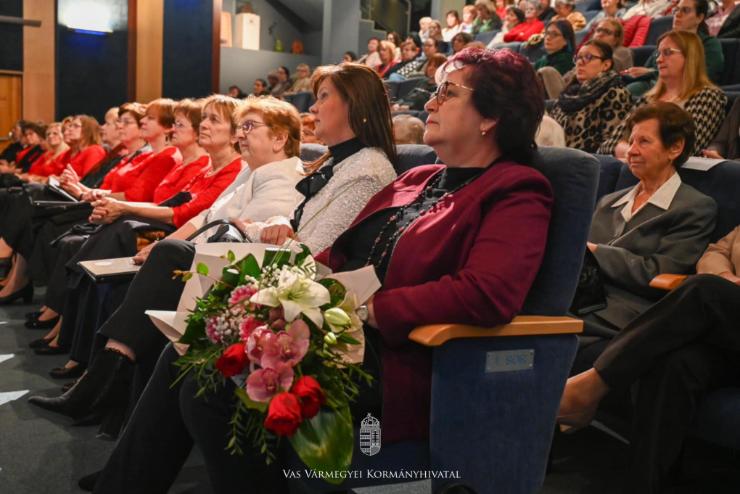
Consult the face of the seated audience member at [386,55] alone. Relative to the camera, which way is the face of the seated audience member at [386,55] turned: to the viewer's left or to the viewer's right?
to the viewer's left

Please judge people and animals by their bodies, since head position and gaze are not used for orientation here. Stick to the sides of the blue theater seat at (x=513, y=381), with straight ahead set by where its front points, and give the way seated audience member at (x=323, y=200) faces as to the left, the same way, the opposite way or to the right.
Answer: the same way

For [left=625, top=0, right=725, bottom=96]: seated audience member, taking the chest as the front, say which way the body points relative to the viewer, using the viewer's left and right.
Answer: facing the viewer and to the left of the viewer

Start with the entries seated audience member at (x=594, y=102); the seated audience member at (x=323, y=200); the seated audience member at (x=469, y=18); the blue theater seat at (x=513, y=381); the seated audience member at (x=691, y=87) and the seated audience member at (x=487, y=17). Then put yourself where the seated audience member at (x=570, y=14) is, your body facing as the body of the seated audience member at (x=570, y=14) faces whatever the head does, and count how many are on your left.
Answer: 4

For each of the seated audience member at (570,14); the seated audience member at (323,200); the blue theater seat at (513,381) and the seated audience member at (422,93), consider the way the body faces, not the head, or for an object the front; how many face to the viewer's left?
4

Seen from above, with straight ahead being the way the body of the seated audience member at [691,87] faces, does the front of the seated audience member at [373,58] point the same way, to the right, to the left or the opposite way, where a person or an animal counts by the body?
the same way

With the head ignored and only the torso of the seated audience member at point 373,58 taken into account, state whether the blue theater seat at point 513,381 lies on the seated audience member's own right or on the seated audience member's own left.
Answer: on the seated audience member's own left

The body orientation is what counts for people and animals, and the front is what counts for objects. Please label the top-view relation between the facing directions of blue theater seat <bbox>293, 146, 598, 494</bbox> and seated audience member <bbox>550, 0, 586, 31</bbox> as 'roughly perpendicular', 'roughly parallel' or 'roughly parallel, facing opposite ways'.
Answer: roughly parallel

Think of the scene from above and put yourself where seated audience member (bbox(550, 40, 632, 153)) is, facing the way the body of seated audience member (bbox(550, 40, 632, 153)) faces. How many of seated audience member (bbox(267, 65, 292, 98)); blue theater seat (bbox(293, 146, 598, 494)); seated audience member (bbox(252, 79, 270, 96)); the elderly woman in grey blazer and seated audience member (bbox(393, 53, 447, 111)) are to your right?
3

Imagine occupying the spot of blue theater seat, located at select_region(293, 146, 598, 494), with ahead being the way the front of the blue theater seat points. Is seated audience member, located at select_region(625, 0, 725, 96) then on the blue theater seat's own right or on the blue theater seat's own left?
on the blue theater seat's own right

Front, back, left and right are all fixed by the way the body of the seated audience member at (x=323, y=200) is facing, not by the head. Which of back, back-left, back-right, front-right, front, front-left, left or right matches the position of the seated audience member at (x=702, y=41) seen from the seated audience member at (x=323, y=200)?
back-right

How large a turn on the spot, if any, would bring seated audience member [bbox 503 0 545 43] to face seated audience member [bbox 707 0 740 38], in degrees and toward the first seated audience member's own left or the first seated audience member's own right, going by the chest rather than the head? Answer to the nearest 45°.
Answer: approximately 90° to the first seated audience member's own left

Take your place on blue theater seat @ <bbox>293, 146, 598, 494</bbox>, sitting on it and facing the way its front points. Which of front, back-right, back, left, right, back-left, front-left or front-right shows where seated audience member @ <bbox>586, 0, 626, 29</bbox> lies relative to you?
right

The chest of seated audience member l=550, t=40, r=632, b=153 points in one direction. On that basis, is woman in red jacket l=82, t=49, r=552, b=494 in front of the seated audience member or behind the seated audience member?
in front

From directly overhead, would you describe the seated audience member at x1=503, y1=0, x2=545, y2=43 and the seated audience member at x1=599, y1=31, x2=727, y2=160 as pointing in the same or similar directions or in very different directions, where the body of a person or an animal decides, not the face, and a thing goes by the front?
same or similar directions

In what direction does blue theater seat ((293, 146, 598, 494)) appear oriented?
to the viewer's left

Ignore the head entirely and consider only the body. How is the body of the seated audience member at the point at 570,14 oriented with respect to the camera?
to the viewer's left

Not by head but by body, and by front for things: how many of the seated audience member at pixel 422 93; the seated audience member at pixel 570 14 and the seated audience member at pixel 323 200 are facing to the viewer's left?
3

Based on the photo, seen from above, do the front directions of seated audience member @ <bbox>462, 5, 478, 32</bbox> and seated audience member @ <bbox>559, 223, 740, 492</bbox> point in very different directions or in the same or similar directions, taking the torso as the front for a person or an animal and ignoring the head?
same or similar directions

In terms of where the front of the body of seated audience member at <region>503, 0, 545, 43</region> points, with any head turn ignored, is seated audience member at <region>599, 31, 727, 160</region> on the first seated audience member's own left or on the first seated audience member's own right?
on the first seated audience member's own left

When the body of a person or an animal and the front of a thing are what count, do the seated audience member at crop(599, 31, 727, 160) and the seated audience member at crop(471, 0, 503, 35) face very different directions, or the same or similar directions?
same or similar directions
